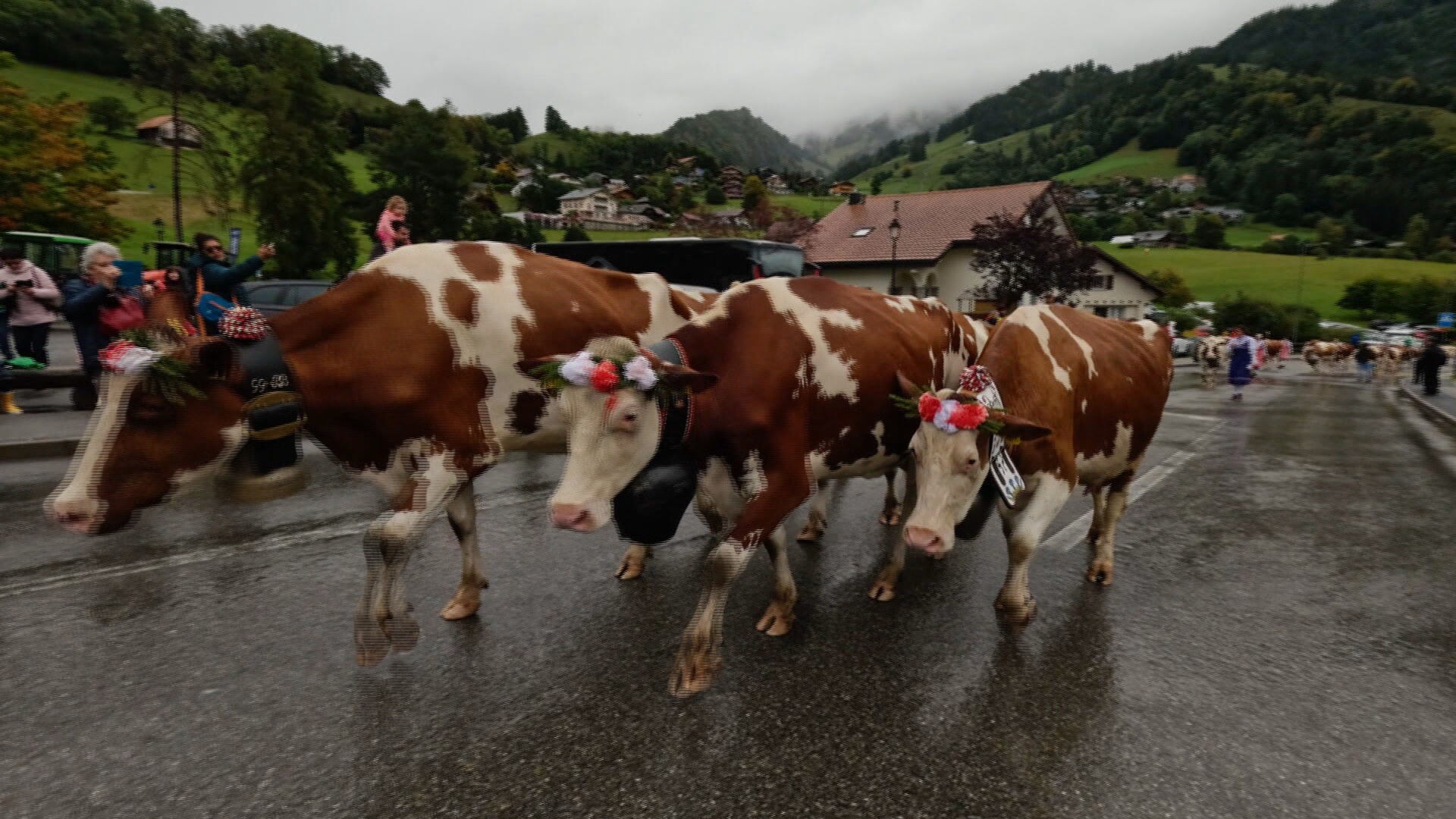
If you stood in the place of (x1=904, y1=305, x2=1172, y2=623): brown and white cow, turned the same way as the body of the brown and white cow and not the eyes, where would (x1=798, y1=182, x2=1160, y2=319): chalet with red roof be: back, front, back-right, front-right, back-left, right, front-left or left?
back-right

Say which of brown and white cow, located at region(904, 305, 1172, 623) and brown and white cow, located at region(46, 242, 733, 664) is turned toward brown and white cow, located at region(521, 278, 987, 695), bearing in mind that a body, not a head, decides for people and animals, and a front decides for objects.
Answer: brown and white cow, located at region(904, 305, 1172, 623)

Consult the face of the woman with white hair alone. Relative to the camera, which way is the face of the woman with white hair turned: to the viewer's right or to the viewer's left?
to the viewer's right

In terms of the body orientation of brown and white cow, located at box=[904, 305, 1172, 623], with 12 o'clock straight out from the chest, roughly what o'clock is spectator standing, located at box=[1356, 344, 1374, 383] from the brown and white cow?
The spectator standing is roughly at 5 o'clock from the brown and white cow.

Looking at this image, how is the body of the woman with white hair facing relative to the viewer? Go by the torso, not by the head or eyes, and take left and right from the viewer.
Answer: facing to the right of the viewer

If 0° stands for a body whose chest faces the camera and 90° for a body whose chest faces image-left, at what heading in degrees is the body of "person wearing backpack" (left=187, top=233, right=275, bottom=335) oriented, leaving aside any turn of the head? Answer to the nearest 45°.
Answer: approximately 270°

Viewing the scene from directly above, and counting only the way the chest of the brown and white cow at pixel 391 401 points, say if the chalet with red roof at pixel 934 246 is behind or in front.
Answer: behind

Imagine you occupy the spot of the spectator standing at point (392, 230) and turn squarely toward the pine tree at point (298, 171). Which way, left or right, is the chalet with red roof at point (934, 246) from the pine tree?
right
